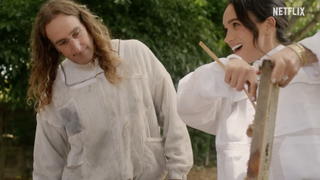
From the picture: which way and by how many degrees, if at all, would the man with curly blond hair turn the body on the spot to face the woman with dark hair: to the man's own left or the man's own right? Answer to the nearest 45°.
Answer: approximately 45° to the man's own left

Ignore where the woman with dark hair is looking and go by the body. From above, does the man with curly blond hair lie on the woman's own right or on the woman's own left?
on the woman's own right

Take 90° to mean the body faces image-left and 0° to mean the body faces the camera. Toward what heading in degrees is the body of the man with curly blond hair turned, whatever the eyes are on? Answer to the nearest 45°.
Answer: approximately 0°

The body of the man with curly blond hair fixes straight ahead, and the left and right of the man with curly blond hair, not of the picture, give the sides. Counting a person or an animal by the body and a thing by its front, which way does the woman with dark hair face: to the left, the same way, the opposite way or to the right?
to the right

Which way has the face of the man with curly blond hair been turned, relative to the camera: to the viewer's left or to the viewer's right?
to the viewer's right
